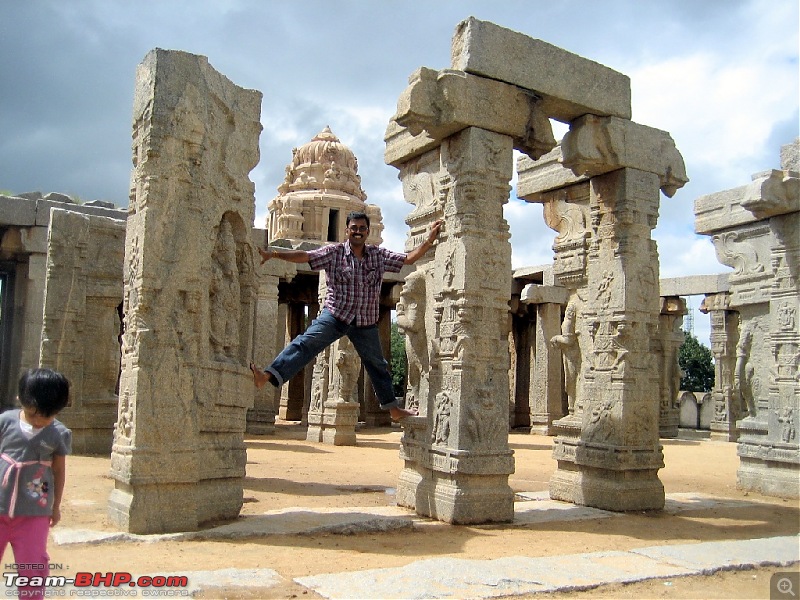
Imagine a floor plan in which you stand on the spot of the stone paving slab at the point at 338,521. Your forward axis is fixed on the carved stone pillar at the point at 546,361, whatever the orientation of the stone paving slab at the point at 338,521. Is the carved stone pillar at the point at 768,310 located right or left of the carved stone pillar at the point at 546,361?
right

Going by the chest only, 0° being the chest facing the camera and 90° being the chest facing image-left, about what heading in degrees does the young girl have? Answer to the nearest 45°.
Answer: approximately 0°

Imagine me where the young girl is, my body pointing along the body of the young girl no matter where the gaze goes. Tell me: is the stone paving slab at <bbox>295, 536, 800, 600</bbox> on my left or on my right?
on my left

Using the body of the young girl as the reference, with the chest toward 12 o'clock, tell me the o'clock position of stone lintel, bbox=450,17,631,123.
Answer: The stone lintel is roughly at 8 o'clock from the young girl.

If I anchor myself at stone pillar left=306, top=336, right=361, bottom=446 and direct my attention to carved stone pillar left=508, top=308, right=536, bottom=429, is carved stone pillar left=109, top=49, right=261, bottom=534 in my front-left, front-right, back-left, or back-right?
back-right

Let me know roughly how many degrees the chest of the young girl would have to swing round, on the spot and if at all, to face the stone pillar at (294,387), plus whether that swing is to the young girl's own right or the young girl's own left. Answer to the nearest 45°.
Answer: approximately 180°

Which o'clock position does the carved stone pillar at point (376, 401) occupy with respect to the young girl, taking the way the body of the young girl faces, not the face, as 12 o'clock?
The carved stone pillar is roughly at 7 o'clock from the young girl.
